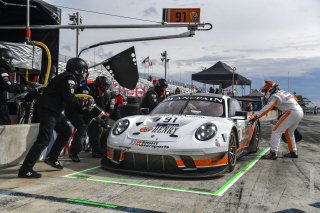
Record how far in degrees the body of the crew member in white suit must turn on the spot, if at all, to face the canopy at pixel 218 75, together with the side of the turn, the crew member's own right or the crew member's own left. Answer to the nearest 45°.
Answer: approximately 90° to the crew member's own right

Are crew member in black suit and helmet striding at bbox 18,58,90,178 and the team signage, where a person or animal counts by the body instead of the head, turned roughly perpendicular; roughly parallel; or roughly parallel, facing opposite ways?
roughly perpendicular

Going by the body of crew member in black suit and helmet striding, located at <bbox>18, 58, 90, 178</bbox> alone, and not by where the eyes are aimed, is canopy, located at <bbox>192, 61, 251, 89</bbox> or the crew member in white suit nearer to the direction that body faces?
the crew member in white suit

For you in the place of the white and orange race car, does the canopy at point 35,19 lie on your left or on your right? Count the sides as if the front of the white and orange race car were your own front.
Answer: on your right

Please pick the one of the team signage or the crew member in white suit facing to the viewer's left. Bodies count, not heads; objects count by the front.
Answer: the crew member in white suit

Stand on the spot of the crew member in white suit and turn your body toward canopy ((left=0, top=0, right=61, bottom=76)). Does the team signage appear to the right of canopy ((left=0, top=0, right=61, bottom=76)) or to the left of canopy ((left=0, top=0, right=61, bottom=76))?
right

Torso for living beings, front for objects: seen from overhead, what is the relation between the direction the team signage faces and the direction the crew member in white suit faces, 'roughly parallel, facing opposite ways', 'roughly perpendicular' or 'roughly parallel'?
roughly perpendicular

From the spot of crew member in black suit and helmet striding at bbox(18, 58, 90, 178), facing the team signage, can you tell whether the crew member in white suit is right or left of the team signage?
right

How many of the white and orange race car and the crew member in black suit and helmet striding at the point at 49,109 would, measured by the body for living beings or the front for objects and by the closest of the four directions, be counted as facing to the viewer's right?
1

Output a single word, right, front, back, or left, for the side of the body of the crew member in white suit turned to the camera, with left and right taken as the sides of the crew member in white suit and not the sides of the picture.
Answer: left

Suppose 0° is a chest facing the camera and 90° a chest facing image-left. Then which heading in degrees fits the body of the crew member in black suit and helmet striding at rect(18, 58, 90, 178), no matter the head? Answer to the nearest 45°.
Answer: approximately 270°
